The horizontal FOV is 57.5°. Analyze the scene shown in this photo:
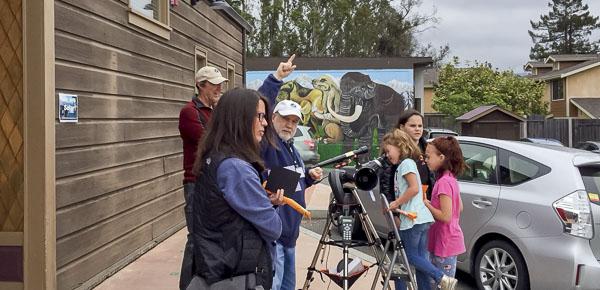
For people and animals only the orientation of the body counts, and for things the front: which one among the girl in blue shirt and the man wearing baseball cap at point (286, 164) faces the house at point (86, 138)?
the girl in blue shirt

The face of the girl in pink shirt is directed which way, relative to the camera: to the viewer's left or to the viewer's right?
to the viewer's left

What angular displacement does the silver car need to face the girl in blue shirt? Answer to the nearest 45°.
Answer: approximately 90° to its left

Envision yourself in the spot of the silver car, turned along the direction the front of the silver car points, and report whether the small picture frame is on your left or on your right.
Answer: on your left

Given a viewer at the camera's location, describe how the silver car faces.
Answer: facing away from the viewer and to the left of the viewer

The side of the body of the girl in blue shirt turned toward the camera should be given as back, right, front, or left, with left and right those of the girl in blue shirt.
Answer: left

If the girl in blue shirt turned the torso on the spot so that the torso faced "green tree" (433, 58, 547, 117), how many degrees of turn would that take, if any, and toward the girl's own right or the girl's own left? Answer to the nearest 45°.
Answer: approximately 90° to the girl's own right

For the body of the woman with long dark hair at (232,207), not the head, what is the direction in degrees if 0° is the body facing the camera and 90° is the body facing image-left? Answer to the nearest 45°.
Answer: approximately 270°

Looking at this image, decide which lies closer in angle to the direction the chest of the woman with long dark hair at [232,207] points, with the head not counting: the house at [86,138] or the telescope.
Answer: the telescope

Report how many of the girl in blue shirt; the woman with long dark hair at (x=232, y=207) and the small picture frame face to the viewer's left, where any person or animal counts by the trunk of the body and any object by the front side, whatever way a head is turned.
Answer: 1

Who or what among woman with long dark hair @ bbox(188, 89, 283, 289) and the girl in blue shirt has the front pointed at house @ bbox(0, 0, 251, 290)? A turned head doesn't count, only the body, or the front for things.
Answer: the girl in blue shirt

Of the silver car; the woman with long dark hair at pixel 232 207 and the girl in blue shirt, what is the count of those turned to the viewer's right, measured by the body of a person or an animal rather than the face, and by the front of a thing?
1

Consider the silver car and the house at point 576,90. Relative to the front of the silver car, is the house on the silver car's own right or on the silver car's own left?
on the silver car's own right

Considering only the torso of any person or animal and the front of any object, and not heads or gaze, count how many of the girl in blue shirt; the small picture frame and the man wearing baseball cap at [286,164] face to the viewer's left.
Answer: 1

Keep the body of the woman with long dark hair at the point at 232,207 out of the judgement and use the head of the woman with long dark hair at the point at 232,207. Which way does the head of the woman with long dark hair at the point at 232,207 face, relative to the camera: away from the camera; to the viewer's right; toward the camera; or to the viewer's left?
to the viewer's right

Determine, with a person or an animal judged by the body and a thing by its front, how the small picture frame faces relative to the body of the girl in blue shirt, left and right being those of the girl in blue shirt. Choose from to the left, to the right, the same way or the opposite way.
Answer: the opposite way
